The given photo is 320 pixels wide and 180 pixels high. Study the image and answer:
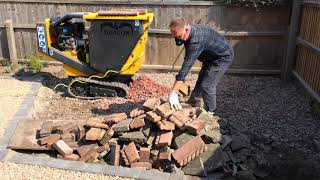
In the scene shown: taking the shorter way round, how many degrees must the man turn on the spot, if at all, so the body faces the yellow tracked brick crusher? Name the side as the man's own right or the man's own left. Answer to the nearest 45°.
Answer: approximately 45° to the man's own right

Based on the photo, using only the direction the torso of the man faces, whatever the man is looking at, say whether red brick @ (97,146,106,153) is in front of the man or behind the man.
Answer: in front

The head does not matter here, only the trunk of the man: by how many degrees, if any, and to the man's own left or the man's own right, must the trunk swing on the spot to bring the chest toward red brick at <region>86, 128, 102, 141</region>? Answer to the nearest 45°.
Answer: approximately 45° to the man's own left

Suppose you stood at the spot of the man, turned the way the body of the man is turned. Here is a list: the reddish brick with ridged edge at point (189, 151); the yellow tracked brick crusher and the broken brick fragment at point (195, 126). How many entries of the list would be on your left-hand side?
2

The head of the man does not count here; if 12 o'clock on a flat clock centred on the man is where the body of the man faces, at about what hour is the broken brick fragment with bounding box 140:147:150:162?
The broken brick fragment is roughly at 10 o'clock from the man.

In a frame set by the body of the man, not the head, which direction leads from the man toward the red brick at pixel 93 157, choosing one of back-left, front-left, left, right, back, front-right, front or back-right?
front-left

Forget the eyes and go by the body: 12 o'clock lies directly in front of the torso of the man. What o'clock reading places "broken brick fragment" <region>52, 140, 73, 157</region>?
The broken brick fragment is roughly at 11 o'clock from the man.

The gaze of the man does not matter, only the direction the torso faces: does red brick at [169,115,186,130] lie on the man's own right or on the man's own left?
on the man's own left

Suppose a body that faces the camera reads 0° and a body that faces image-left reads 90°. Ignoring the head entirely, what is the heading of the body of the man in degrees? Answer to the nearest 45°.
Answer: approximately 90°

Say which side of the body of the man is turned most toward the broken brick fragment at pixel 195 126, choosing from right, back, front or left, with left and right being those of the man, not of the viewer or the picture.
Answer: left

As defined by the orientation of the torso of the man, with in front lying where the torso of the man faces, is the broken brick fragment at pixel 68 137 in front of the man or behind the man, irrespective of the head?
in front

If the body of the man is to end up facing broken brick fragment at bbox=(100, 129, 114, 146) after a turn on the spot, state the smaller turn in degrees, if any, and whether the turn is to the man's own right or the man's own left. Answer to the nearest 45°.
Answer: approximately 45° to the man's own left

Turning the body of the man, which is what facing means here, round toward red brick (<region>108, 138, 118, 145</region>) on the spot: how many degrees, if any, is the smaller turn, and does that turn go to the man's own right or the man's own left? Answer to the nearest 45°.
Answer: approximately 45° to the man's own left
